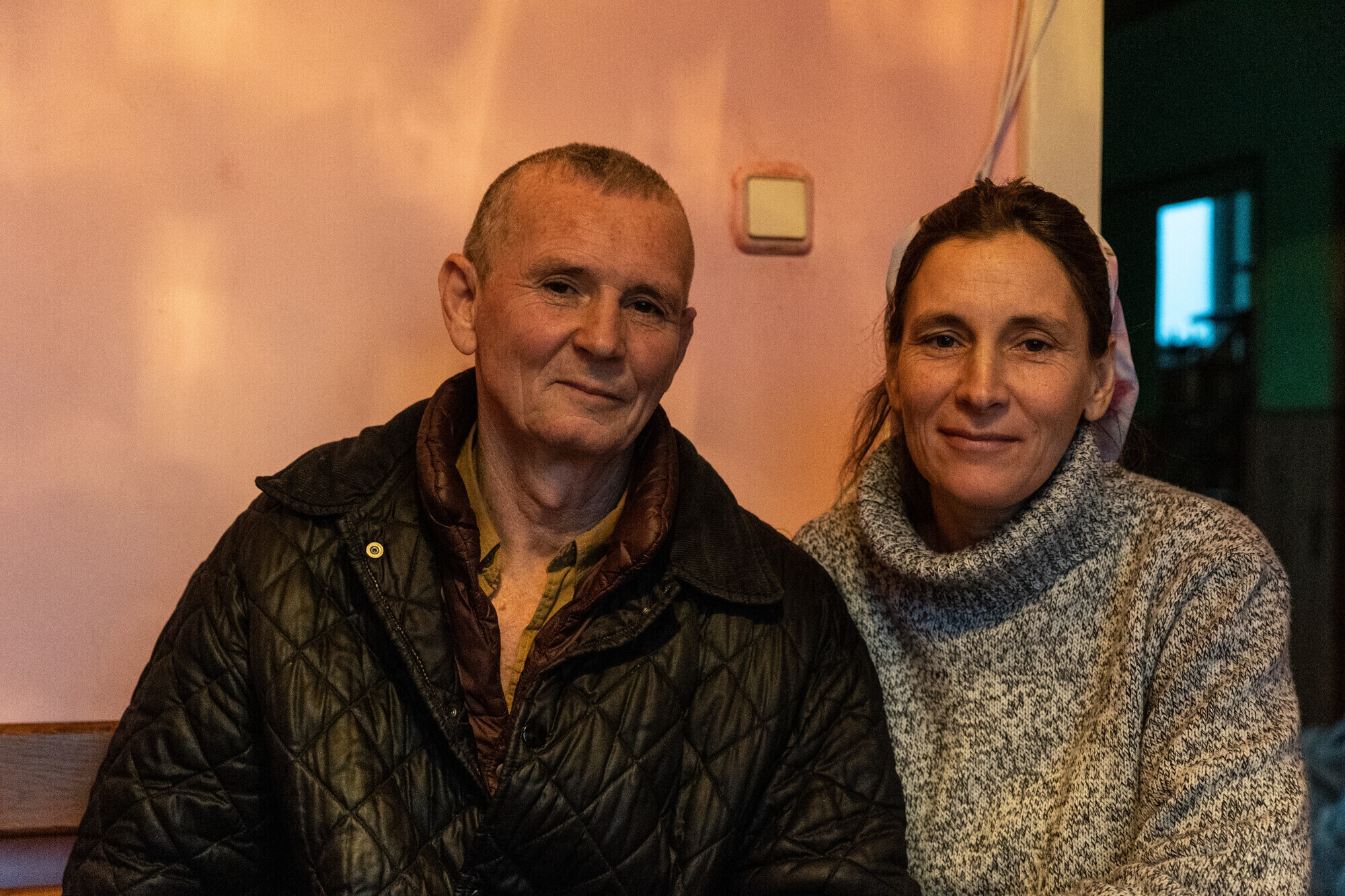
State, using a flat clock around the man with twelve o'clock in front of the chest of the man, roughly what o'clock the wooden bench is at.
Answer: The wooden bench is roughly at 4 o'clock from the man.

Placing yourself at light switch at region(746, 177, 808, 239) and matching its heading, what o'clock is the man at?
The man is roughly at 1 o'clock from the light switch.

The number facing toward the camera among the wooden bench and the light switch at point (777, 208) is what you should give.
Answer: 2

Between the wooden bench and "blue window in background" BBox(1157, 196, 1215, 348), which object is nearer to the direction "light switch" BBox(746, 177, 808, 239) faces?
the wooden bench

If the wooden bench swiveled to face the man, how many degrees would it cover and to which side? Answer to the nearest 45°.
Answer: approximately 45° to its left

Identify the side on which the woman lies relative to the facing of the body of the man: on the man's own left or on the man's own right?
on the man's own left

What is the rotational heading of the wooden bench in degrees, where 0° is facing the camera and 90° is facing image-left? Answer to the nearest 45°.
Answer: approximately 0°
